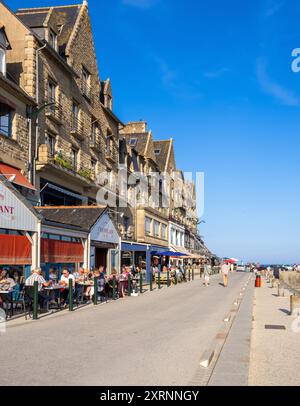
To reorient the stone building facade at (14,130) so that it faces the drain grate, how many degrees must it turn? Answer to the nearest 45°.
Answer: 0° — it already faces it

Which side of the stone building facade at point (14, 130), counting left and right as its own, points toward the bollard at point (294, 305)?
front

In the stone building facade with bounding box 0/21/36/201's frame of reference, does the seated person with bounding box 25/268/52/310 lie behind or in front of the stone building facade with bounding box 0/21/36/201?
in front

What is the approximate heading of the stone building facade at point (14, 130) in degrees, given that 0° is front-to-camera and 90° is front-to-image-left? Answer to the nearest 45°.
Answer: approximately 315°

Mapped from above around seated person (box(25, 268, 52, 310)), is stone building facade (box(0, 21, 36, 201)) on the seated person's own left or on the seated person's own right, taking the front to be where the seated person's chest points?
on the seated person's own left

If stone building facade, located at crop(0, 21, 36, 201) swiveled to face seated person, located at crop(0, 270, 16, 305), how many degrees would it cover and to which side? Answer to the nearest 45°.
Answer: approximately 45° to its right

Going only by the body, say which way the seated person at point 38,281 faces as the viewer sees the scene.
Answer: to the viewer's right

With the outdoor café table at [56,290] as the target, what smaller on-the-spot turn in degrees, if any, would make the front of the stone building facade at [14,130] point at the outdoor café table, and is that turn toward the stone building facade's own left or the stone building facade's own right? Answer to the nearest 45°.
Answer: approximately 45° to the stone building facade's own right

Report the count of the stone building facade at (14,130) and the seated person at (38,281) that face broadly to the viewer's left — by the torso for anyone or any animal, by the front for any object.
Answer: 0
